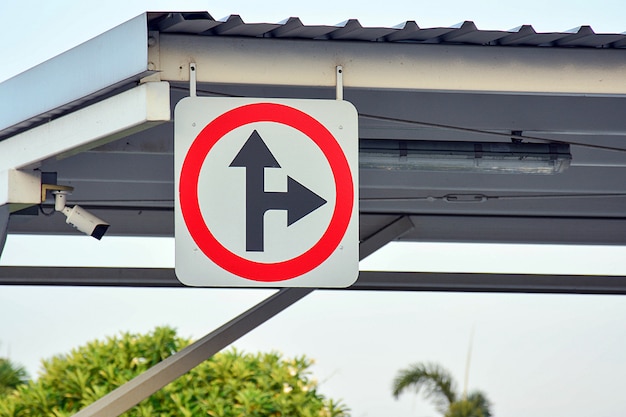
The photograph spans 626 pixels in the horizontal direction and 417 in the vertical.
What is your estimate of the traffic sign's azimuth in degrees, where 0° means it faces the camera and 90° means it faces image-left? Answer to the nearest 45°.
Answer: approximately 0°

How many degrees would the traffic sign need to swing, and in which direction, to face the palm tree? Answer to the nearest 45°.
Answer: approximately 180°

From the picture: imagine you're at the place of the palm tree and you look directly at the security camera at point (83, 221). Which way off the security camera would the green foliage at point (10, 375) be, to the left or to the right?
right

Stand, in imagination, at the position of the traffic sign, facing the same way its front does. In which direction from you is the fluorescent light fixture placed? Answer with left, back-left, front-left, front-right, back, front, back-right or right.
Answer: back-left

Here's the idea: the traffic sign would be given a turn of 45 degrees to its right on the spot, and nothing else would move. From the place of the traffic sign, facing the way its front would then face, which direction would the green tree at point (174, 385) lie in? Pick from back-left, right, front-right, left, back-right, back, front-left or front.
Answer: back-right

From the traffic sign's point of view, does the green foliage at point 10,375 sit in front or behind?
behind

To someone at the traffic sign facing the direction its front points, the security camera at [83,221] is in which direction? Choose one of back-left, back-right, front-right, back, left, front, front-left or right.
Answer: back-right
